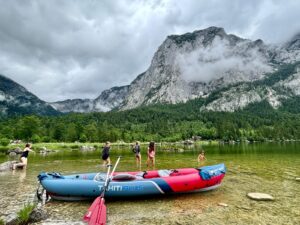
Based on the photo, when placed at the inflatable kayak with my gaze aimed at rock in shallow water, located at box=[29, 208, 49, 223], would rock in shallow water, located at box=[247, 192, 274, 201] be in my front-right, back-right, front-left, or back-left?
back-left

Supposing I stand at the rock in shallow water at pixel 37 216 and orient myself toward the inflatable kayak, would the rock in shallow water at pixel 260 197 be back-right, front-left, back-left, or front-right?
front-right
